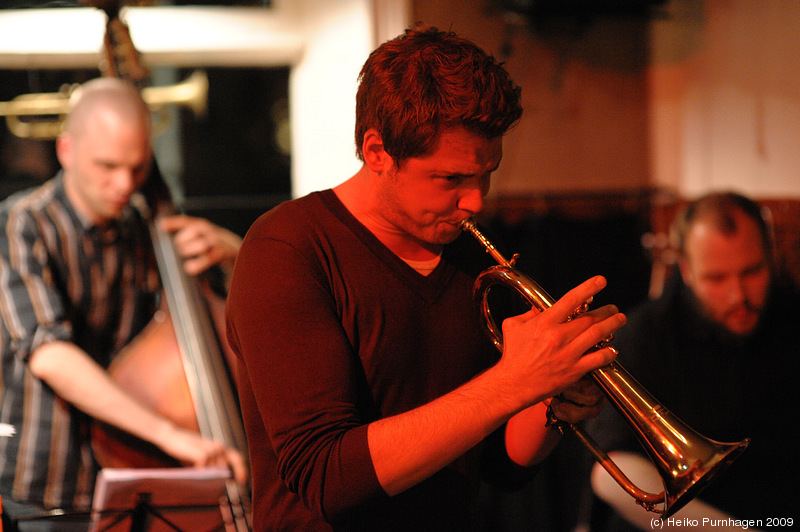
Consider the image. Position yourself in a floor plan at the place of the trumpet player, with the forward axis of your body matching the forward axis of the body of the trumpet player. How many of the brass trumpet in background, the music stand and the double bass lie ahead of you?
0

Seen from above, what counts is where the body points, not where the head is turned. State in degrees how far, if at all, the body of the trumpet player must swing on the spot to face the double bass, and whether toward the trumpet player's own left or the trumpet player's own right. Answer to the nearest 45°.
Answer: approximately 180°

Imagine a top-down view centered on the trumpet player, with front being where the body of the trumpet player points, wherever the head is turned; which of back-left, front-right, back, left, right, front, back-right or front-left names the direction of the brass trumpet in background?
back

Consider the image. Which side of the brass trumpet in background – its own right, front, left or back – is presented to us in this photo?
right

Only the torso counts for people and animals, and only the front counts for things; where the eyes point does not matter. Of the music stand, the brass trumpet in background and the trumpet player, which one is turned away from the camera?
the music stand

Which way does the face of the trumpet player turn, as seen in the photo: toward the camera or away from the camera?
toward the camera

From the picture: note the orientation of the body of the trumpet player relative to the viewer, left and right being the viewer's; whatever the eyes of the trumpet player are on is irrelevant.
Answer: facing the viewer and to the right of the viewer

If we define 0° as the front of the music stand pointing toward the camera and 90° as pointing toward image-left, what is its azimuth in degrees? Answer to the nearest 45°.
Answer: approximately 180°

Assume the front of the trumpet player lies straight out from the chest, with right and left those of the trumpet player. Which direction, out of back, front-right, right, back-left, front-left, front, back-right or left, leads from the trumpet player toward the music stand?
back
